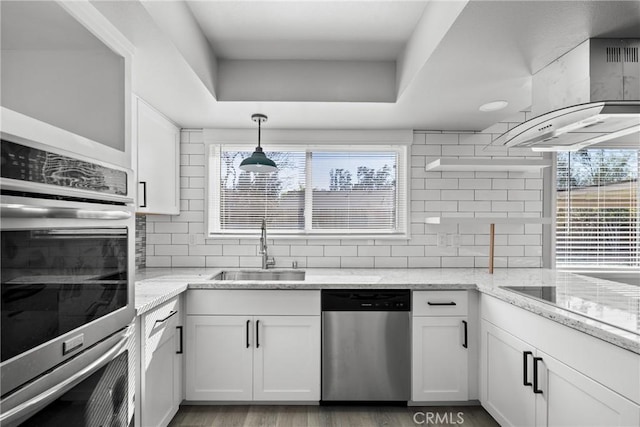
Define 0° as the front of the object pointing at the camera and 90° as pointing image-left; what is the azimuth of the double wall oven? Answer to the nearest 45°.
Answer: approximately 315°

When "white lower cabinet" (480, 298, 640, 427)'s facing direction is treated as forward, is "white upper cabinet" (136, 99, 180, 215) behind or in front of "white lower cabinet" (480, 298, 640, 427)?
in front

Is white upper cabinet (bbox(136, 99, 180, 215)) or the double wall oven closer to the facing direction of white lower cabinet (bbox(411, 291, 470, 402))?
the double wall oven

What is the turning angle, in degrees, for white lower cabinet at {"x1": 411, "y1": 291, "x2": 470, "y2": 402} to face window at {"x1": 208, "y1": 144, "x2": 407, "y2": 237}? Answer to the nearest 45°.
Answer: approximately 90° to its right

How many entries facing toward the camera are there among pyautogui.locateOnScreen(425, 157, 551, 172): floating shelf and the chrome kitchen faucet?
2

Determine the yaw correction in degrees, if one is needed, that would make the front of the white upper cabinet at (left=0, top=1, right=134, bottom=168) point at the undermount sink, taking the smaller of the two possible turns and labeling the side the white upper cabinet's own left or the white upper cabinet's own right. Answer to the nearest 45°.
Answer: approximately 90° to the white upper cabinet's own left

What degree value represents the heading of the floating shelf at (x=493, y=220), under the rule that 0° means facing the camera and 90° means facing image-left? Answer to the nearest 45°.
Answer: approximately 0°

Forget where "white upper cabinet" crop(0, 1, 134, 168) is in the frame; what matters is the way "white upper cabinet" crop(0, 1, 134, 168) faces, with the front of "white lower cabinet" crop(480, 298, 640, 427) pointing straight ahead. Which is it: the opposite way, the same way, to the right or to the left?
the opposite way
